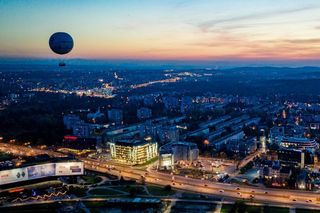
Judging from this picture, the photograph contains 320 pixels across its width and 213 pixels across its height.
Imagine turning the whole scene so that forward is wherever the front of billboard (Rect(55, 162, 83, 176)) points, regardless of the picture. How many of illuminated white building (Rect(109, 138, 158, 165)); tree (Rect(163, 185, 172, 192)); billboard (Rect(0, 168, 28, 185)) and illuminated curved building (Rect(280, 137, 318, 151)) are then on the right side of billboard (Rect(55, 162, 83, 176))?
1

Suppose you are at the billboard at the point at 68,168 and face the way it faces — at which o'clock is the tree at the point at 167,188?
The tree is roughly at 10 o'clock from the billboard.

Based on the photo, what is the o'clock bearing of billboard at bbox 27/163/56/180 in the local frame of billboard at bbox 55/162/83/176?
billboard at bbox 27/163/56/180 is roughly at 3 o'clock from billboard at bbox 55/162/83/176.

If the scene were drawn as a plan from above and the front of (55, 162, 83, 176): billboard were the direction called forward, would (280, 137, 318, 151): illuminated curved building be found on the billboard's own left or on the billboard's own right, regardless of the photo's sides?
on the billboard's own left

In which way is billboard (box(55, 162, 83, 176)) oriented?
toward the camera

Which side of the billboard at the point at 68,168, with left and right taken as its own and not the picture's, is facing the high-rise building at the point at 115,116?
back

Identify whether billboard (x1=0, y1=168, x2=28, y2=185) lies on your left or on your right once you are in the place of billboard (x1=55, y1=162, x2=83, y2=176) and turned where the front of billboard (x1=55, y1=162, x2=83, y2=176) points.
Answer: on your right

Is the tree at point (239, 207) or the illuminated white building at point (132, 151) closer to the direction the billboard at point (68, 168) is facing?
the tree
